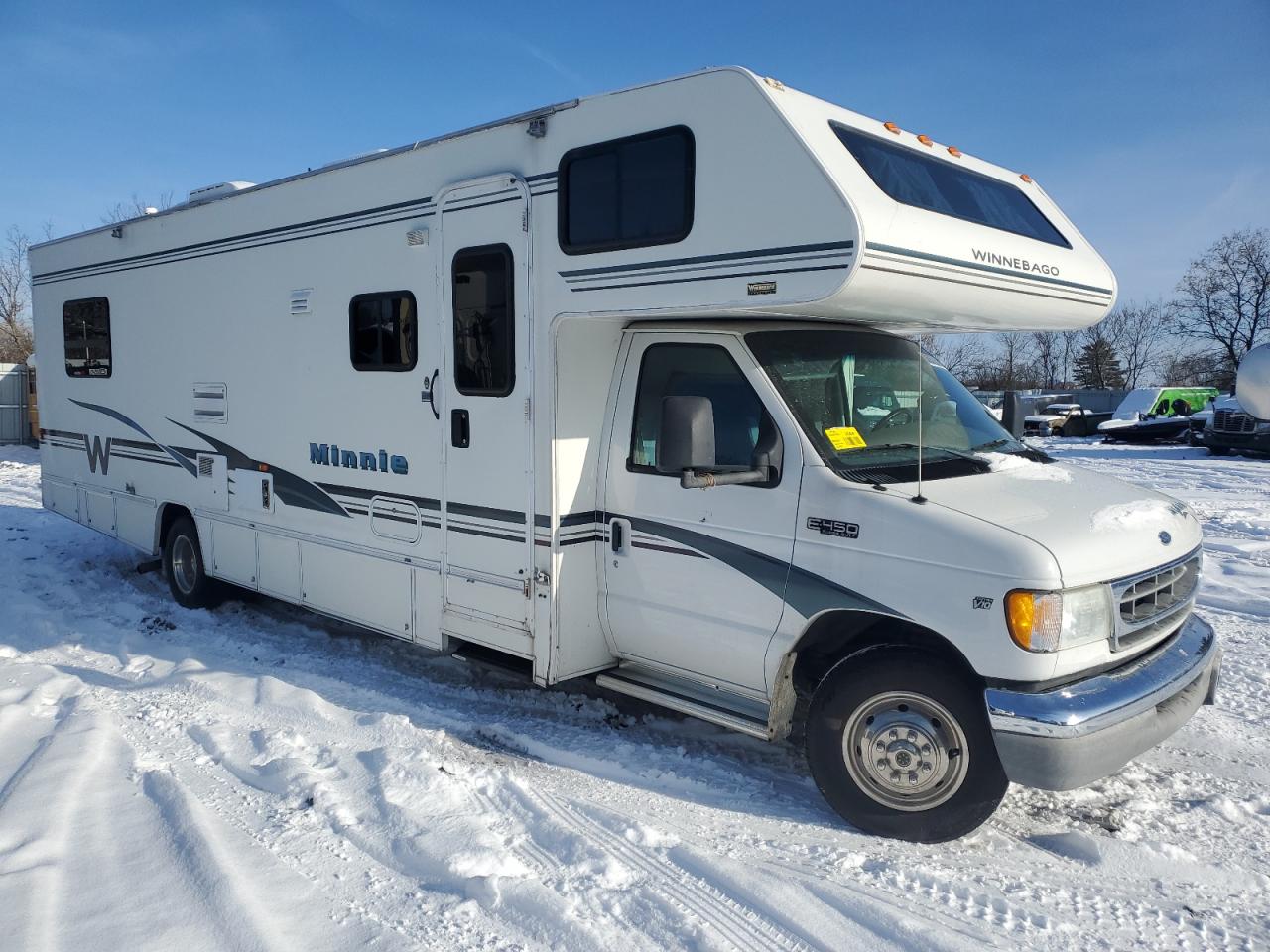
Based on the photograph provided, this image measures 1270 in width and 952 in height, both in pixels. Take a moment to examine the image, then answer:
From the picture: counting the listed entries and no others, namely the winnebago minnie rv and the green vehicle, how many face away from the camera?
0

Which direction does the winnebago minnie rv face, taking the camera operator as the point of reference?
facing the viewer and to the right of the viewer

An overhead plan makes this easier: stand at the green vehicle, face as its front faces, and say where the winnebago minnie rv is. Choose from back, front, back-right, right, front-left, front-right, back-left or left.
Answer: front-left

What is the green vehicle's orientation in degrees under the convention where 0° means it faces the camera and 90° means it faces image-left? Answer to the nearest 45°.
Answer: approximately 45°

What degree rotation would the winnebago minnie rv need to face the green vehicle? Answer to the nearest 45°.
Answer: approximately 90° to its left
